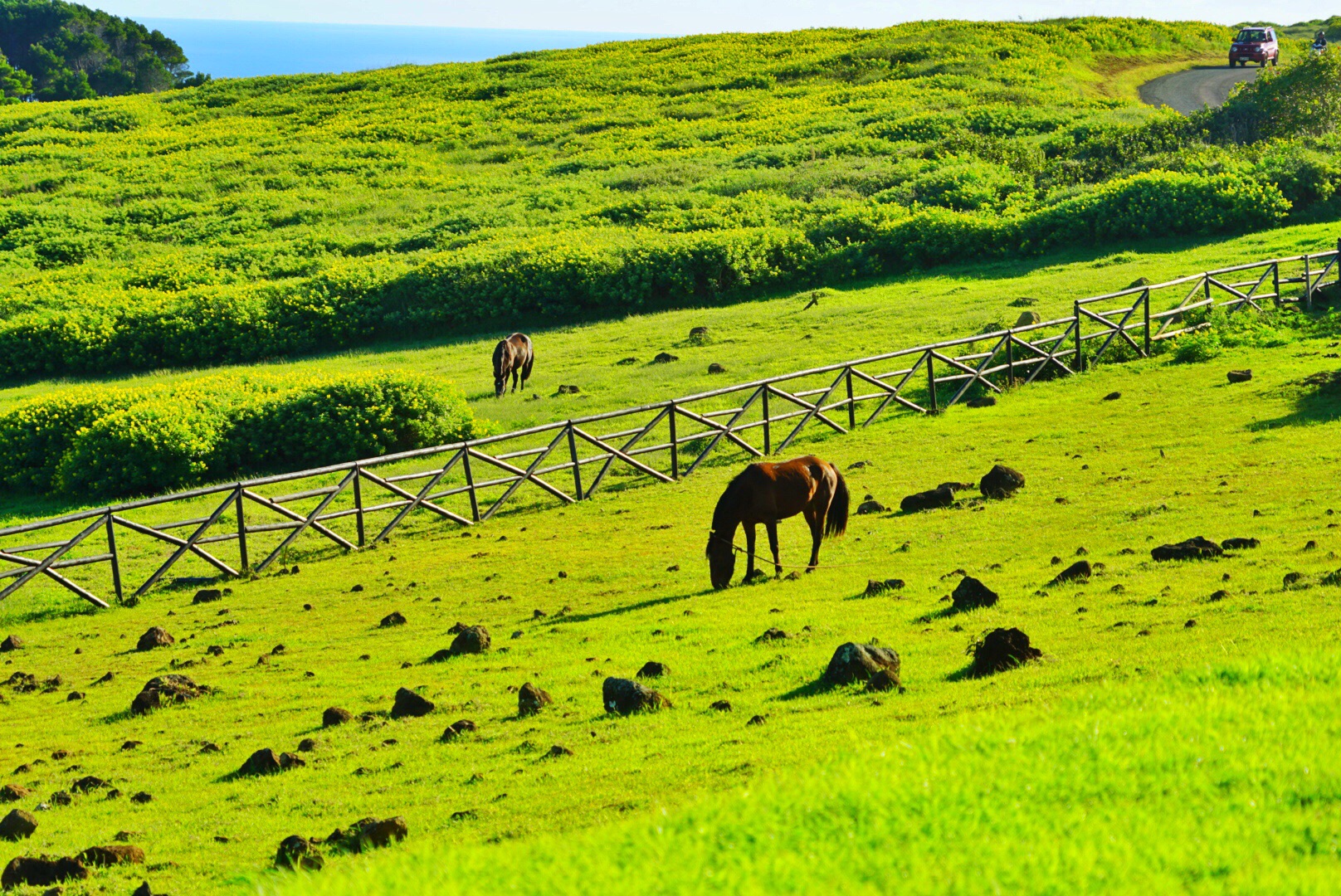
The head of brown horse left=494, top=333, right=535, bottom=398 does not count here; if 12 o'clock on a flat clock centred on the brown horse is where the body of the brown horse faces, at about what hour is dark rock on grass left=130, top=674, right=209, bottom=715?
The dark rock on grass is roughly at 11 o'clock from the brown horse.

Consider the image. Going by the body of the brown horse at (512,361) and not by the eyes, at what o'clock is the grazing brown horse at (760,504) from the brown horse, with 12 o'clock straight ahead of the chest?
The grazing brown horse is roughly at 10 o'clock from the brown horse.

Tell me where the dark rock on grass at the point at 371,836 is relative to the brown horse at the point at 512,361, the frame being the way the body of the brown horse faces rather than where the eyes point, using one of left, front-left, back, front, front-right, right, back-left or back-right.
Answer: front-left

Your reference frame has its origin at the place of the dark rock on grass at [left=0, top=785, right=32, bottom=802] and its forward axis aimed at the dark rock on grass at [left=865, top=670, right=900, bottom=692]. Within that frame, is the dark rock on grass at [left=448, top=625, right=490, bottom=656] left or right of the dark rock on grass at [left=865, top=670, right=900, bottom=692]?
left

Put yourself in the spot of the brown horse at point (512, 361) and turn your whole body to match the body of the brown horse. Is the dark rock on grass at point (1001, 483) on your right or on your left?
on your left

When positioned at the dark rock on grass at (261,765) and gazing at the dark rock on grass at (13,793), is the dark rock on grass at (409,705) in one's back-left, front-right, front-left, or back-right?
back-right

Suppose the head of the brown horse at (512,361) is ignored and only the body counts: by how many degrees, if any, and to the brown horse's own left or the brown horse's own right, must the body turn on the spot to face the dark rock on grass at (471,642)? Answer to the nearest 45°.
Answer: approximately 45° to the brown horse's own left

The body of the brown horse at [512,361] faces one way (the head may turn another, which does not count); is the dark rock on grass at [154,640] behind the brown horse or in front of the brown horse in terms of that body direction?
in front

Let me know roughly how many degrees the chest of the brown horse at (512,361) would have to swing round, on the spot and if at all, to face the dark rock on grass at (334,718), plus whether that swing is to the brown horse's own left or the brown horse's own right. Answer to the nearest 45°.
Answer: approximately 45° to the brown horse's own left

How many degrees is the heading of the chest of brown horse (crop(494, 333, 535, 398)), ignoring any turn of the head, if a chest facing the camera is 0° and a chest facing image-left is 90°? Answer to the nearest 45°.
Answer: approximately 45°

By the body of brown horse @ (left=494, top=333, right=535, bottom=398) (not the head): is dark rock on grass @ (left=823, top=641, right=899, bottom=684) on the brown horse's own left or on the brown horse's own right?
on the brown horse's own left

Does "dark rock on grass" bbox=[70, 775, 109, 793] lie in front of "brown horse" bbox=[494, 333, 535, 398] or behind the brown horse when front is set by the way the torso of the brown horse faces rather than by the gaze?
in front

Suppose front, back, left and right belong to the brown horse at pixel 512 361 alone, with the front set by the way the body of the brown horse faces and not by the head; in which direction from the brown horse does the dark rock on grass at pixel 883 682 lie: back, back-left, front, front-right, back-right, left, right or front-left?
front-left

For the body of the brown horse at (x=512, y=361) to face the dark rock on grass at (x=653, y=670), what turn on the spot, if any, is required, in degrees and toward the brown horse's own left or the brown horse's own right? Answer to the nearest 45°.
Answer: approximately 45° to the brown horse's own left
